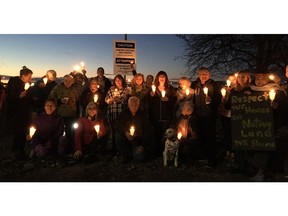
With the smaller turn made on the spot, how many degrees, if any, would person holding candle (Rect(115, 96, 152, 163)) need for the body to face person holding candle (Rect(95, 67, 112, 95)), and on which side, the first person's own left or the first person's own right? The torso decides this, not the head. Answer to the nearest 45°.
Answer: approximately 135° to the first person's own right

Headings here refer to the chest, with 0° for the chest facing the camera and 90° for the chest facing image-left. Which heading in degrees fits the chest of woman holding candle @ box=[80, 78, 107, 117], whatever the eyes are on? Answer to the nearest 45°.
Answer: approximately 0°

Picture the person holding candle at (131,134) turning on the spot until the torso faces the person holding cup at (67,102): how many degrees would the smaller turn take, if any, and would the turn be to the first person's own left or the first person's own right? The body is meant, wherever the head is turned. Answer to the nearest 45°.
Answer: approximately 90° to the first person's own right
